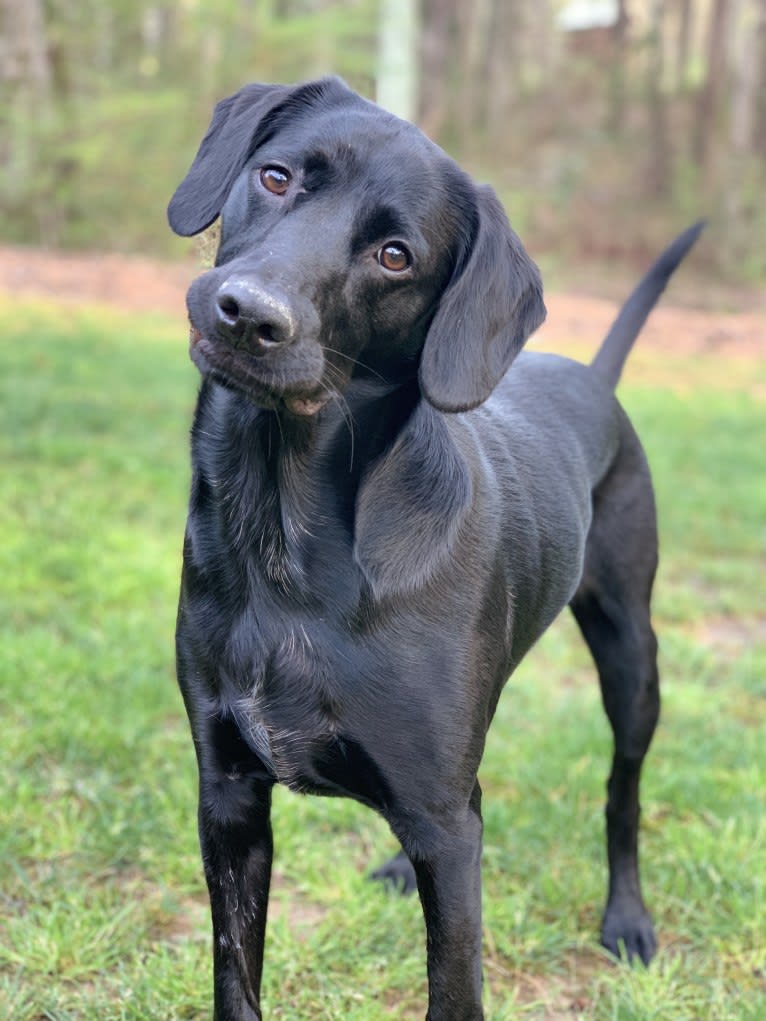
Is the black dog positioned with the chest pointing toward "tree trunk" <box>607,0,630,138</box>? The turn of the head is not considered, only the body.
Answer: no

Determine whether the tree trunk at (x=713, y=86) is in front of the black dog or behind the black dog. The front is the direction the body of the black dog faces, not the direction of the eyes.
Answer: behind

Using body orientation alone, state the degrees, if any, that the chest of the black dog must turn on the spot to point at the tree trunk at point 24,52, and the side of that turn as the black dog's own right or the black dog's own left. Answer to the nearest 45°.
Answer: approximately 135° to the black dog's own right

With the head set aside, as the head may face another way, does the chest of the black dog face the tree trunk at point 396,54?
no

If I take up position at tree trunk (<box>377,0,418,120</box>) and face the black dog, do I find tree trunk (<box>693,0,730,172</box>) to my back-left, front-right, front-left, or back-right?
back-left

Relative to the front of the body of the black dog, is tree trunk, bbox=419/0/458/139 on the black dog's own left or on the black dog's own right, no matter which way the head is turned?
on the black dog's own right

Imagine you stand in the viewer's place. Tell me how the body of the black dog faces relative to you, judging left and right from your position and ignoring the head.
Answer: facing the viewer and to the left of the viewer

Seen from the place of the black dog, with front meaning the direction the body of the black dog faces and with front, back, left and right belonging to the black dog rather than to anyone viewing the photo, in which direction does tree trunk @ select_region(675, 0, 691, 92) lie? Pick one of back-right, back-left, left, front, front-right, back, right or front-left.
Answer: back-right
